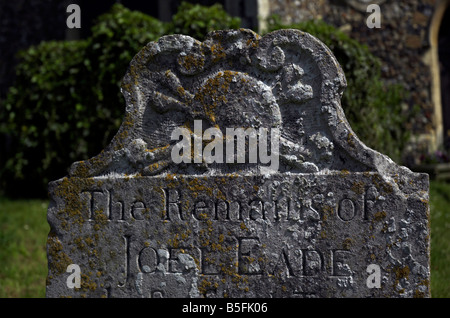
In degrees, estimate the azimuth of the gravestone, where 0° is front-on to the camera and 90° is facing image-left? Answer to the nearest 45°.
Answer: approximately 0°
